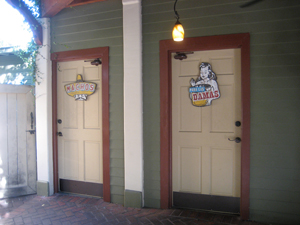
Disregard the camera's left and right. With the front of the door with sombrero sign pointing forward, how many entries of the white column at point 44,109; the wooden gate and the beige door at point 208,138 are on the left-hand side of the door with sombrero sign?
1

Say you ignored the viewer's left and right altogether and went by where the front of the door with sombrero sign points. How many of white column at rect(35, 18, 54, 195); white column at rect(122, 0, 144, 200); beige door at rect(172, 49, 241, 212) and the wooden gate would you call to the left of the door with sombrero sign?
2

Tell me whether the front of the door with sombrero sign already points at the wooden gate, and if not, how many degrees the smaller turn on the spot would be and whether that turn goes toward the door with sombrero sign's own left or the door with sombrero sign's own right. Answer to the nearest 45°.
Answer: approximately 45° to the door with sombrero sign's own right

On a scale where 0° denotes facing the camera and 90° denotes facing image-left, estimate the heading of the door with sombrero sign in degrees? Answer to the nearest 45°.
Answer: approximately 45°

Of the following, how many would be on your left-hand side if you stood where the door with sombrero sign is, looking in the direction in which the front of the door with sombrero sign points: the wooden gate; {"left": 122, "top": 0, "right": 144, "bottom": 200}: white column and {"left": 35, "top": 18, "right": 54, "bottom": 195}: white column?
1

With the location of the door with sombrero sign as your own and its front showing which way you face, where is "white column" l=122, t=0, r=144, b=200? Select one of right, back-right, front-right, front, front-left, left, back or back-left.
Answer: left

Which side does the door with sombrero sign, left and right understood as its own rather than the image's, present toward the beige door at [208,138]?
left

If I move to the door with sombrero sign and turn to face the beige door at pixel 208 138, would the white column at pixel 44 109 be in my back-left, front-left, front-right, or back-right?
back-right

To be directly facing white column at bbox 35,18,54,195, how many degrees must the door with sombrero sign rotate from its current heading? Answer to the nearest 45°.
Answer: approximately 45° to its right
